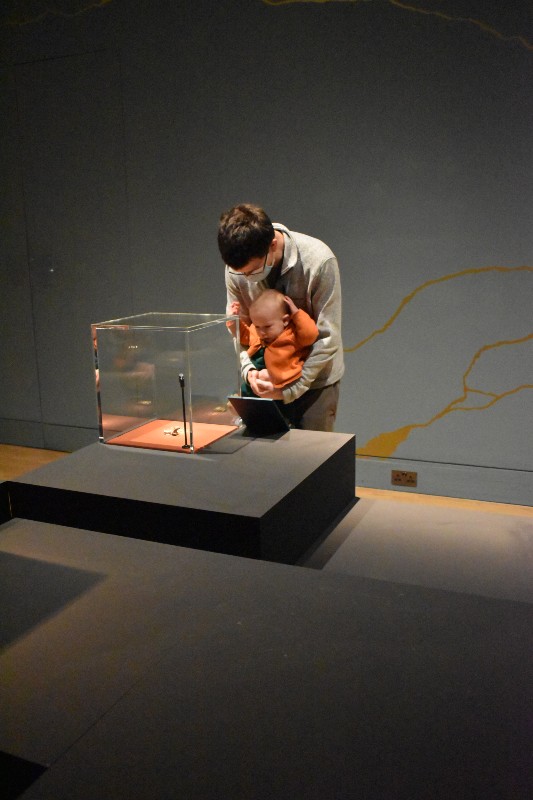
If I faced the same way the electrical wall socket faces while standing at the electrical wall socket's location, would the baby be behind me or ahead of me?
ahead

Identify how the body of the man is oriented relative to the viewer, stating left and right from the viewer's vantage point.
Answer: facing the viewer and to the left of the viewer

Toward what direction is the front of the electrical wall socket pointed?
toward the camera

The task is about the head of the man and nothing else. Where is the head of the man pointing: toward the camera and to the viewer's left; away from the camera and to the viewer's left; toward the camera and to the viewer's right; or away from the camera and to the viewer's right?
toward the camera and to the viewer's left

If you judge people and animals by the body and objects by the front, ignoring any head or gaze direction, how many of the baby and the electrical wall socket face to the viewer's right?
0

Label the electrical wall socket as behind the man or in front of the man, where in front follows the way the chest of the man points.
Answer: behind

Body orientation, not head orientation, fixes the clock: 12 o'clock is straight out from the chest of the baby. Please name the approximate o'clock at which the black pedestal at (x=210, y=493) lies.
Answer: The black pedestal is roughly at 11 o'clock from the baby.

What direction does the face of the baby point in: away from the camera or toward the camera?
toward the camera

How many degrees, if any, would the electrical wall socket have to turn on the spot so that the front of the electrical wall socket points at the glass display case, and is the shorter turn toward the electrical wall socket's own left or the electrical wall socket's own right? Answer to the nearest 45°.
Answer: approximately 45° to the electrical wall socket's own right

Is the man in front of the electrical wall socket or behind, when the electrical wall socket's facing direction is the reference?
in front
